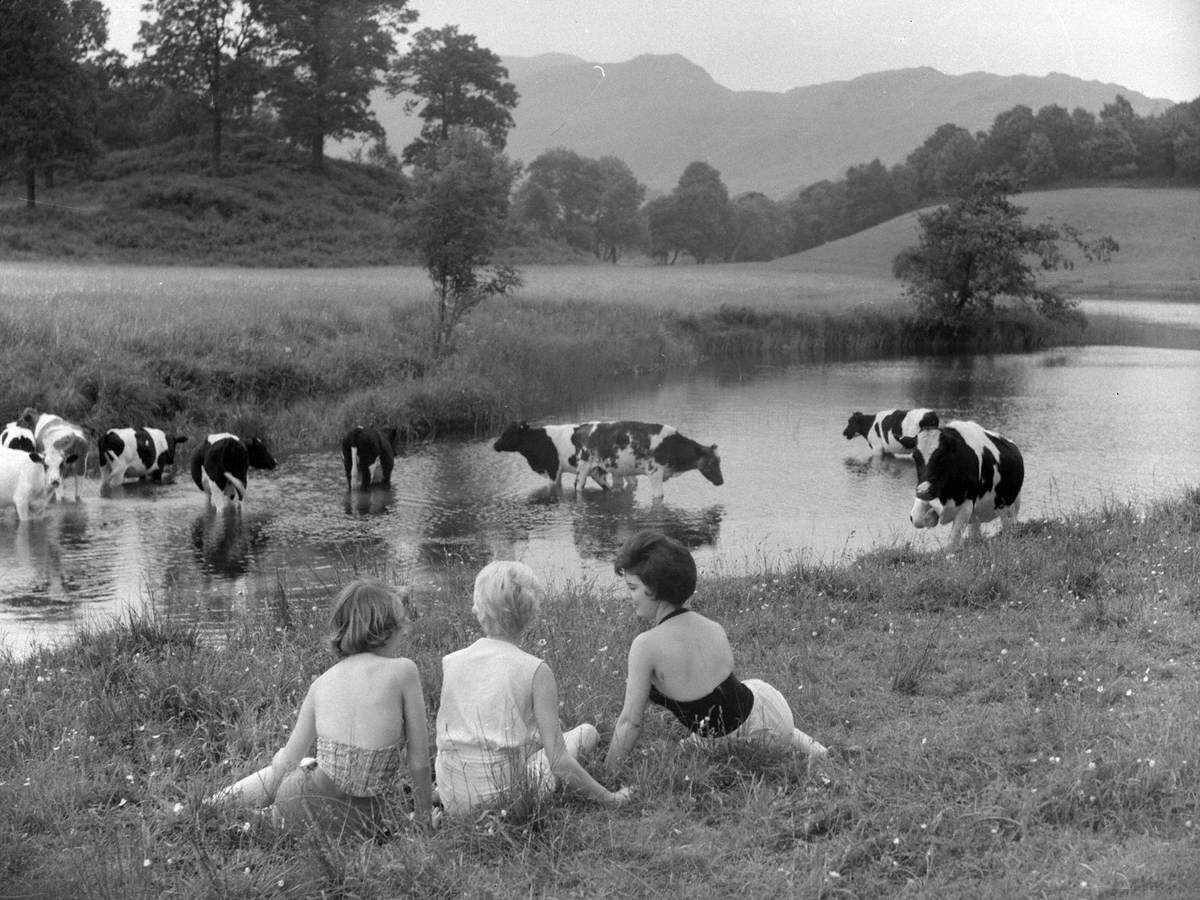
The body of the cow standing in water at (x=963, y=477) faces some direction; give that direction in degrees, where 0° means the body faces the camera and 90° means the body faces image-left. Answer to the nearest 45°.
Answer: approximately 45°

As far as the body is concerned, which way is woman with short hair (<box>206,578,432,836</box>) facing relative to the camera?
away from the camera

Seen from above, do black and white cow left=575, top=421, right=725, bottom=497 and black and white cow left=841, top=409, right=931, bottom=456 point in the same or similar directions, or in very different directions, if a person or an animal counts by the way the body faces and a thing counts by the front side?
very different directions

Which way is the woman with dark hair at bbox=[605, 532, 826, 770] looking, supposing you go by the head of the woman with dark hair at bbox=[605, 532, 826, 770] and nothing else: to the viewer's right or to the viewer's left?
to the viewer's left

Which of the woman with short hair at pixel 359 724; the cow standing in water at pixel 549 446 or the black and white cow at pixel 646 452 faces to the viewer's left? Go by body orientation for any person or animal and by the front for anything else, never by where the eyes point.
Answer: the cow standing in water

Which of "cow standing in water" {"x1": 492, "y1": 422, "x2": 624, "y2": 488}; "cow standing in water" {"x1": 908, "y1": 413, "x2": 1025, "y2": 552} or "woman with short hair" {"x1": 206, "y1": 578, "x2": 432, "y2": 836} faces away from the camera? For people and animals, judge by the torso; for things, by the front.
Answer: the woman with short hair

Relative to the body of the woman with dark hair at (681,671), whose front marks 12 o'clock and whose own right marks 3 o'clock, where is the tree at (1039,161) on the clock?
The tree is roughly at 2 o'clock from the woman with dark hair.

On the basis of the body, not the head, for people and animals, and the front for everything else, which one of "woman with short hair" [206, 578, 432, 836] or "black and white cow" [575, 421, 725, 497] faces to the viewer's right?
the black and white cow

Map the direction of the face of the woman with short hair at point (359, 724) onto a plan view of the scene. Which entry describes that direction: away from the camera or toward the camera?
away from the camera

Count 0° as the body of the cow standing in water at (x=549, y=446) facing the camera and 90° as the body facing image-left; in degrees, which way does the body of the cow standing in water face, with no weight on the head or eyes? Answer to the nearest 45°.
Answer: approximately 90°

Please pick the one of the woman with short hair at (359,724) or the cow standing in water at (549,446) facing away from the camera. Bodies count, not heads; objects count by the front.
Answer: the woman with short hair

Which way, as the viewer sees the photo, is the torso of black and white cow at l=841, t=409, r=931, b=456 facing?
to the viewer's left

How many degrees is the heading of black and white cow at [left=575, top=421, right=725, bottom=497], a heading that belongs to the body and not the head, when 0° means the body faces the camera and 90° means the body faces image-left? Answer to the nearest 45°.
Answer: approximately 270°
